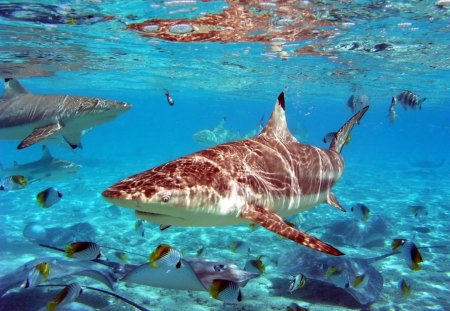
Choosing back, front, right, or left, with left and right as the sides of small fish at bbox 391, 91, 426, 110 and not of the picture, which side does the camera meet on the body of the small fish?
left

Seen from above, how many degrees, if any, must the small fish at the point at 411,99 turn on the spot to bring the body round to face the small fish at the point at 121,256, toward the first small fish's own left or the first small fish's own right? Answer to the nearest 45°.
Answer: approximately 45° to the first small fish's own left

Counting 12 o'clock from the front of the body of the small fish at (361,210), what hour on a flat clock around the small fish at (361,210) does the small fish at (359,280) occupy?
the small fish at (359,280) is roughly at 9 o'clock from the small fish at (361,210).

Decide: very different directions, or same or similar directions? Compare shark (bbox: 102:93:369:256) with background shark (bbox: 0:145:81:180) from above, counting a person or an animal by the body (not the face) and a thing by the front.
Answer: very different directions

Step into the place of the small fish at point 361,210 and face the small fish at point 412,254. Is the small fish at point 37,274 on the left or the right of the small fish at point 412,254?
right

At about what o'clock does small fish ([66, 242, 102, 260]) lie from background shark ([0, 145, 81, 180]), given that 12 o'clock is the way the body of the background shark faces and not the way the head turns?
The small fish is roughly at 3 o'clock from the background shark.
